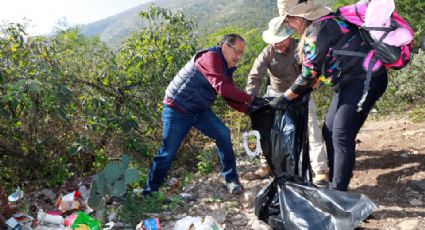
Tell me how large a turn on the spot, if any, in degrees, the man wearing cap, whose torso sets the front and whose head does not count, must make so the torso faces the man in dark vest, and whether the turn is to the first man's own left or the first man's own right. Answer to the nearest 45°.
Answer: approximately 45° to the first man's own right

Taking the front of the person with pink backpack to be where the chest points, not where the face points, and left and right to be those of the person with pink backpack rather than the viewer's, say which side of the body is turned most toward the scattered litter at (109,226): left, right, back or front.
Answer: front

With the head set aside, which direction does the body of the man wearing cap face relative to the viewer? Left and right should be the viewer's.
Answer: facing the viewer

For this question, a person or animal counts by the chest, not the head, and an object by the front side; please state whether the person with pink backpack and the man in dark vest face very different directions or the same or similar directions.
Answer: very different directions

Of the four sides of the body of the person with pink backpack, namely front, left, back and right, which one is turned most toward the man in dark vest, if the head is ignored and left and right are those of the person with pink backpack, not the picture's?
front

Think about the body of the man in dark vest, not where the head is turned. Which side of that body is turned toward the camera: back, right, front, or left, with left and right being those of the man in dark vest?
right

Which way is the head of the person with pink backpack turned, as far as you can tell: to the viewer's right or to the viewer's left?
to the viewer's left

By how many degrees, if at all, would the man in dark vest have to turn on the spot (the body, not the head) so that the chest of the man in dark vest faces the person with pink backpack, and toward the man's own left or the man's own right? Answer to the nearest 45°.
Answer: approximately 45° to the man's own right

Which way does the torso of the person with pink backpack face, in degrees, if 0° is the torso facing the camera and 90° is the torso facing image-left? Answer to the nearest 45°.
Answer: approximately 90°

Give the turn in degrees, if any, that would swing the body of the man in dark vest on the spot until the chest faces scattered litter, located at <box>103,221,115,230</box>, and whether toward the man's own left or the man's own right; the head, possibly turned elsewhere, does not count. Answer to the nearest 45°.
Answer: approximately 135° to the man's own right
